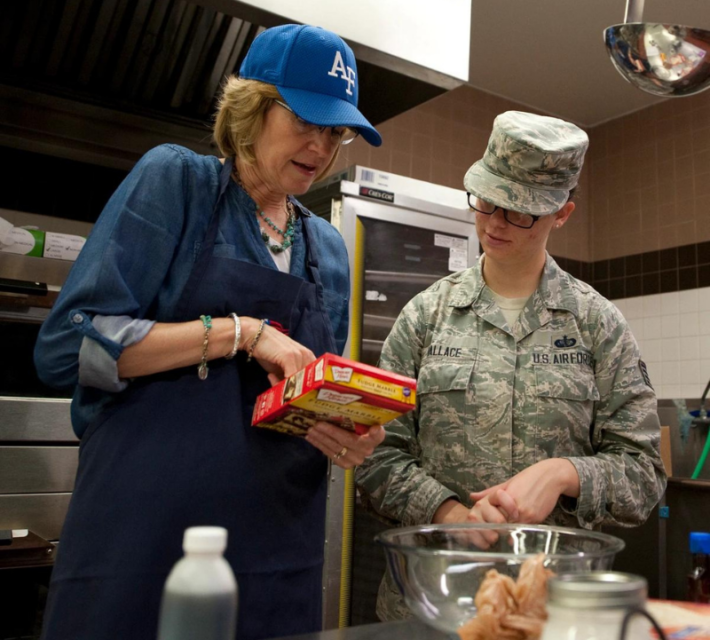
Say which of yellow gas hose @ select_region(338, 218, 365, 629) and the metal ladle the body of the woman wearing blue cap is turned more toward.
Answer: the metal ladle

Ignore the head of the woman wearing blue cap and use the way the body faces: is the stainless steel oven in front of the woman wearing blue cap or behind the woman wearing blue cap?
behind

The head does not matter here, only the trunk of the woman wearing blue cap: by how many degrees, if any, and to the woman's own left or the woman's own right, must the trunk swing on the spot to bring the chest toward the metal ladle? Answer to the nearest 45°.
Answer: approximately 45° to the woman's own left

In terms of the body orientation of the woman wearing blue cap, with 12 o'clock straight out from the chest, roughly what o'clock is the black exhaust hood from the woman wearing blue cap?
The black exhaust hood is roughly at 7 o'clock from the woman wearing blue cap.

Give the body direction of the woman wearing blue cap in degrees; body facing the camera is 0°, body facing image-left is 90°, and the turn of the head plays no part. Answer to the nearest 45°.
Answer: approximately 315°

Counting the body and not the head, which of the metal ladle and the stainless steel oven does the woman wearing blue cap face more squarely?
the metal ladle

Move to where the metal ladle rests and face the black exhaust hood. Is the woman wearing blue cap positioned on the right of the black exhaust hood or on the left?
left

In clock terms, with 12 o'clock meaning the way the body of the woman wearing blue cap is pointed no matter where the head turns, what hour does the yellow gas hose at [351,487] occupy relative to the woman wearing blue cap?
The yellow gas hose is roughly at 8 o'clock from the woman wearing blue cap.
